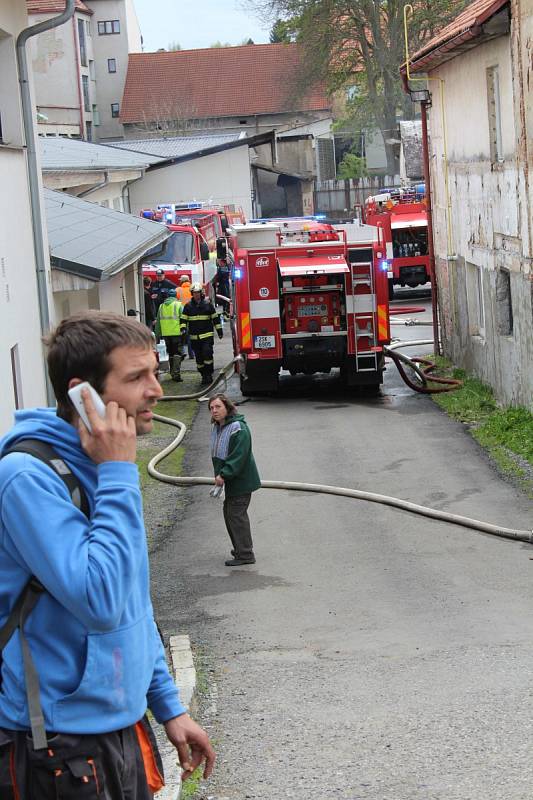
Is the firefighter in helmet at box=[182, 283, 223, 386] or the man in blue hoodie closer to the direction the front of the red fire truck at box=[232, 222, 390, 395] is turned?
the firefighter in helmet

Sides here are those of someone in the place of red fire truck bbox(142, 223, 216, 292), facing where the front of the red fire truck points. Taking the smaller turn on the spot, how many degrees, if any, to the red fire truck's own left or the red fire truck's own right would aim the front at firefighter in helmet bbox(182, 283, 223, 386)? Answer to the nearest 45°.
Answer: approximately 45° to the red fire truck's own left

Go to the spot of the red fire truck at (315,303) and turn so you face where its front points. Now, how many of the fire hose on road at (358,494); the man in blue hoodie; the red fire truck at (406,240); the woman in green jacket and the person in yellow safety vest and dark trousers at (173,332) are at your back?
3

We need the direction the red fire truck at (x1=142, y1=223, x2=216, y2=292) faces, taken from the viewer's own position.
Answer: facing the viewer and to the left of the viewer

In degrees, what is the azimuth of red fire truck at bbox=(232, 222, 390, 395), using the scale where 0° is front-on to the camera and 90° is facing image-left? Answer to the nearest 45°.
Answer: approximately 180°

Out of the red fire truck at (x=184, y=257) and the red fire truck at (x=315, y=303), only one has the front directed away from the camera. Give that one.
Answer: the red fire truck at (x=315, y=303)

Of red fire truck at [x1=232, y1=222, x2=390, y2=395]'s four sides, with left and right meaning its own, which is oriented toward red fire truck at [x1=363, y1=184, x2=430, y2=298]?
front

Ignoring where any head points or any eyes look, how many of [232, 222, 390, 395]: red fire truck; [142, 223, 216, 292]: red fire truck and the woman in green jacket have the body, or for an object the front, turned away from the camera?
1

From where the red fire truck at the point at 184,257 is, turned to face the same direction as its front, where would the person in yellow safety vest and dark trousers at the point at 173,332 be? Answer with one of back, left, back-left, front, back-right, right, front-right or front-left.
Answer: front-left

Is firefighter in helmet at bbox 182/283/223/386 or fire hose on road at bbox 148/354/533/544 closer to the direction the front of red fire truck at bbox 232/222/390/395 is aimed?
the firefighter in helmet

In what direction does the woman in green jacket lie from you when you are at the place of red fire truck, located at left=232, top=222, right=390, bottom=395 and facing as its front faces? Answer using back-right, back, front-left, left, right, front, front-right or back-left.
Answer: back
